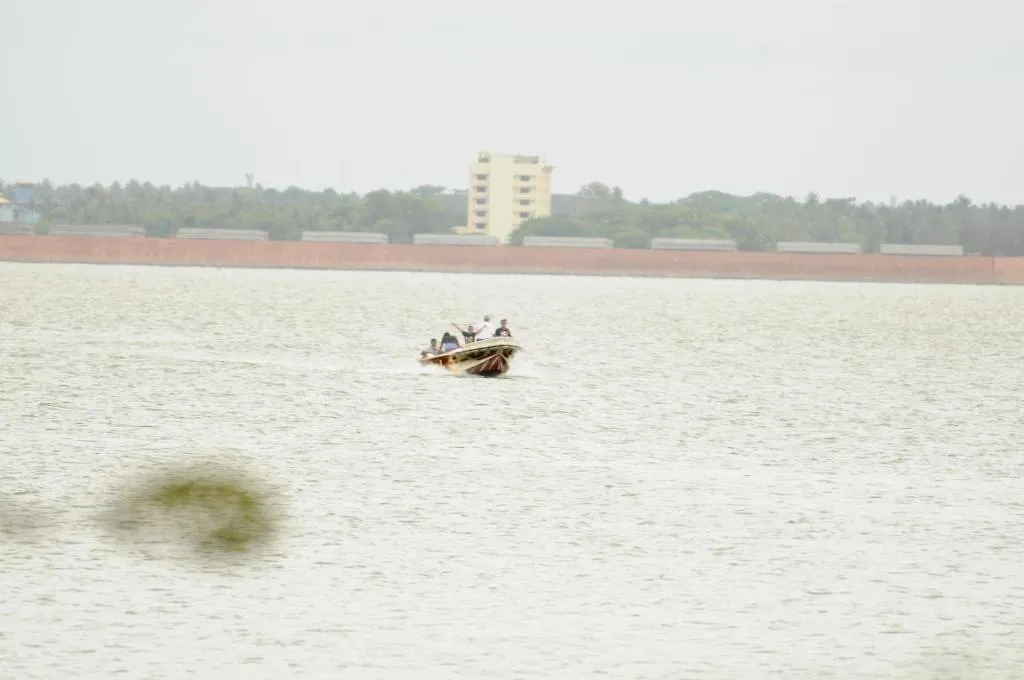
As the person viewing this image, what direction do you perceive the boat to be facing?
facing the viewer and to the right of the viewer
